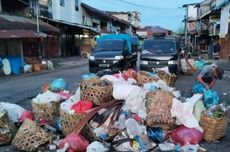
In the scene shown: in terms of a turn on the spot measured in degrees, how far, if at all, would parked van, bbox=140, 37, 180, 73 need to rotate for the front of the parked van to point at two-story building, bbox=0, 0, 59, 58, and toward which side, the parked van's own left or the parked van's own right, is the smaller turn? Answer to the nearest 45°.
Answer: approximately 135° to the parked van's own right

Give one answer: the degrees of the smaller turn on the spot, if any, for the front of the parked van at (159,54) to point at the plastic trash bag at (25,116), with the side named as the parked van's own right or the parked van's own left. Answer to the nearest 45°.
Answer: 0° — it already faces it

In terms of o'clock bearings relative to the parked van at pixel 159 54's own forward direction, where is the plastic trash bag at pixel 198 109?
The plastic trash bag is roughly at 12 o'clock from the parked van.

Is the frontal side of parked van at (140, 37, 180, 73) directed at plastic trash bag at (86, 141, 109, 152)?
yes

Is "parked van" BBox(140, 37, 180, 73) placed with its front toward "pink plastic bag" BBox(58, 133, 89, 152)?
yes

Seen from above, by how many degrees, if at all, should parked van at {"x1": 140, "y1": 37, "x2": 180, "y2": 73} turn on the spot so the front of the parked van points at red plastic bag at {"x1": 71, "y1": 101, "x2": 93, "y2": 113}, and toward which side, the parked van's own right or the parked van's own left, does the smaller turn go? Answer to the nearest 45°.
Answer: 0° — it already faces it

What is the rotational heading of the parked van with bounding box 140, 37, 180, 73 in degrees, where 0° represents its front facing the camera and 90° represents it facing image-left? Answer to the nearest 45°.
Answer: approximately 0°
